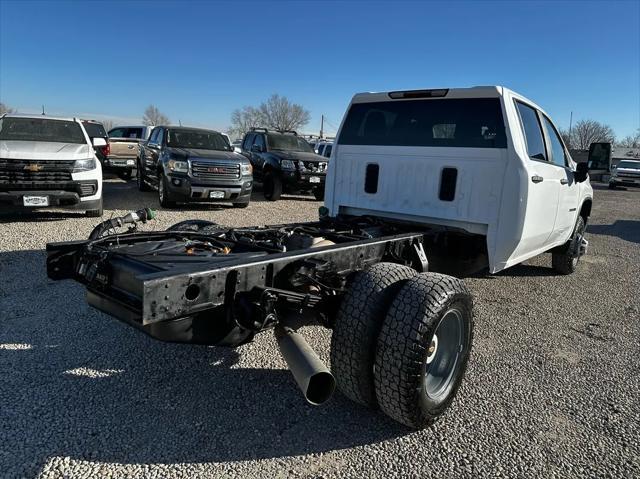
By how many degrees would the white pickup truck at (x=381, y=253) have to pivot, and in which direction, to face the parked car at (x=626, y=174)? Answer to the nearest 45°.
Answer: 0° — it already faces it

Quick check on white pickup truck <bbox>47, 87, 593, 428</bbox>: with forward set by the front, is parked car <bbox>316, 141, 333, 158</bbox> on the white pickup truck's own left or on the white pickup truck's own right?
on the white pickup truck's own left

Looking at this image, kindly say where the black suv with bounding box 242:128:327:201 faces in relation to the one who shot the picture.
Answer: facing the viewer and to the right of the viewer

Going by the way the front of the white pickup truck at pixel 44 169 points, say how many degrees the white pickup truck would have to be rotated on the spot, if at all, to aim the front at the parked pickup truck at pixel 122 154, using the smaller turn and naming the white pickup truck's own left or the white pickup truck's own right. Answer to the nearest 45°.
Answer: approximately 180°

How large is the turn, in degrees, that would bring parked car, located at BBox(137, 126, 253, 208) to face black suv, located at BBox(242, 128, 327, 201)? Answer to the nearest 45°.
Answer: approximately 90° to its left

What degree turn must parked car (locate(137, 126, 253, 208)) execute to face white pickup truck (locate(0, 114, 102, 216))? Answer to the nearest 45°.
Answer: approximately 90° to its right

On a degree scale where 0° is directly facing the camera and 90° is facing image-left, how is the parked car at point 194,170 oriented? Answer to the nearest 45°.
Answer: approximately 315°

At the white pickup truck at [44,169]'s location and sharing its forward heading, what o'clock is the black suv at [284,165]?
The black suv is roughly at 8 o'clock from the white pickup truck.

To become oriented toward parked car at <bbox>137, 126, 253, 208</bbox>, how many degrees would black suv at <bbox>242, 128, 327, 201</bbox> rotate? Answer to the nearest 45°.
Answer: approximately 90° to its right

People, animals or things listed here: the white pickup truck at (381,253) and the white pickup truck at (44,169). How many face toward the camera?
1

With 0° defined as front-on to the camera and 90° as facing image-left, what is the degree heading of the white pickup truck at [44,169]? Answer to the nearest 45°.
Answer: approximately 0°

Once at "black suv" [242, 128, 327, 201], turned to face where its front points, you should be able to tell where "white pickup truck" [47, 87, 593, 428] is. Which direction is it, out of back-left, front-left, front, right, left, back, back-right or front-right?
front-right
